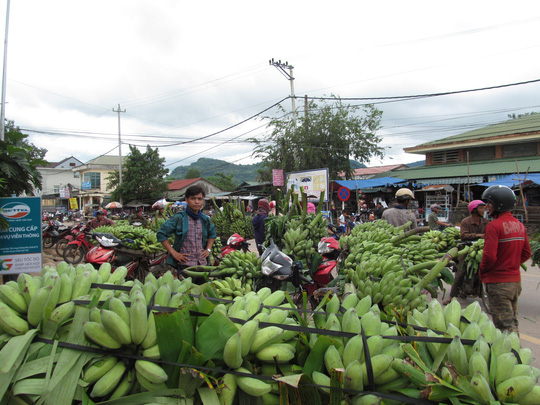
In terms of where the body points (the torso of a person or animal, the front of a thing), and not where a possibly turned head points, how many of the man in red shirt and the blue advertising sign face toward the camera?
1

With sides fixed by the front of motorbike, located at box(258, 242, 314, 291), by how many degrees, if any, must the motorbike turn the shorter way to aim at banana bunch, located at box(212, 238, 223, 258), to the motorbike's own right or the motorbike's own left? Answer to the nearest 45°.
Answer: approximately 135° to the motorbike's own right

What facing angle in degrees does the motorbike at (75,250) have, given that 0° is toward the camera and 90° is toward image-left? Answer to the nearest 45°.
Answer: approximately 45°

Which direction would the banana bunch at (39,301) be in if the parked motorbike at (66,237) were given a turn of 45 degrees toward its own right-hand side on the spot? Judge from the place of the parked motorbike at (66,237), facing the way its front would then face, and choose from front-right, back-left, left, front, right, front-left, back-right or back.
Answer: left

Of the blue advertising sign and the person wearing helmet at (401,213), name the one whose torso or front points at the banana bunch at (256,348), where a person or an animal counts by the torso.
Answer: the blue advertising sign

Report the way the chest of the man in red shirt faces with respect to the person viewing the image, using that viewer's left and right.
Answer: facing away from the viewer and to the left of the viewer

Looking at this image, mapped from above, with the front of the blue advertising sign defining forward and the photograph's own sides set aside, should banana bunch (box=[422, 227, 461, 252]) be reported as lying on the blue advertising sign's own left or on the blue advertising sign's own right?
on the blue advertising sign's own left

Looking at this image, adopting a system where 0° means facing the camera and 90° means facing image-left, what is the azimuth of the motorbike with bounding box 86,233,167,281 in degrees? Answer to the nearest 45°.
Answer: approximately 45°

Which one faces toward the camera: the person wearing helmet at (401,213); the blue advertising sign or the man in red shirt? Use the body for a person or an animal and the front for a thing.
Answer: the blue advertising sign
